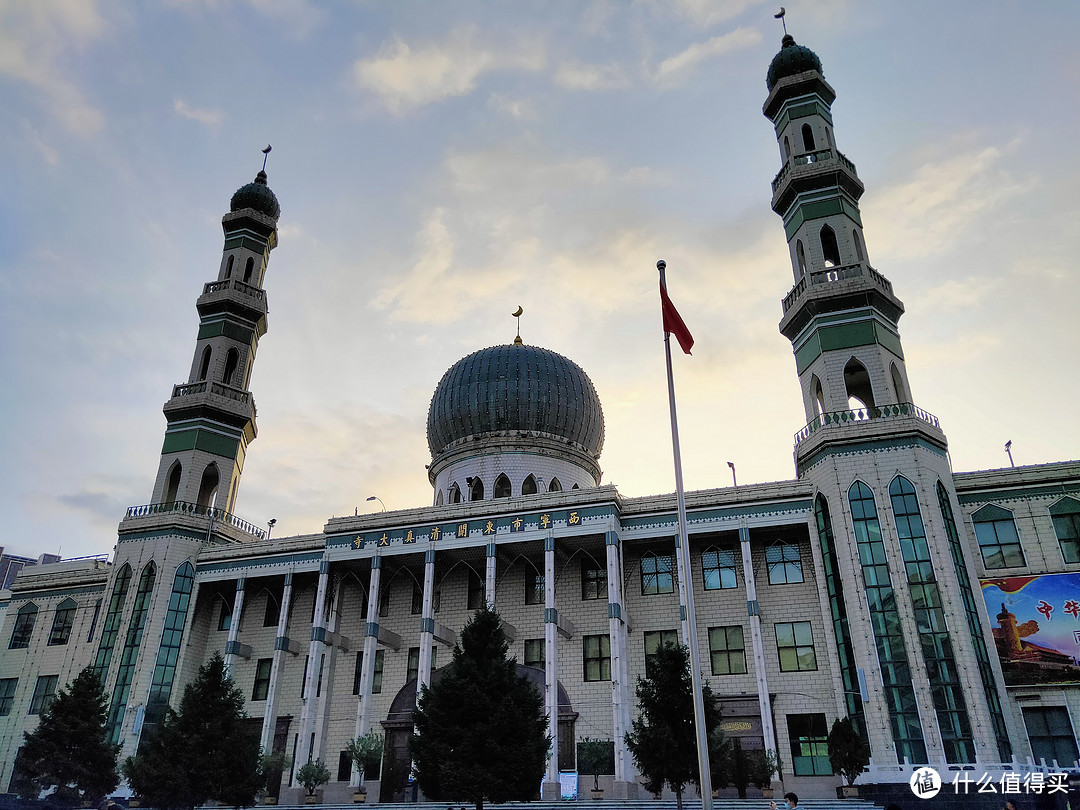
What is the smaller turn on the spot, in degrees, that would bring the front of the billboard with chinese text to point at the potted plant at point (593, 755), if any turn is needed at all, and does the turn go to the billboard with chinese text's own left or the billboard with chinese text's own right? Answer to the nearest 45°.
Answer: approximately 90° to the billboard with chinese text's own right

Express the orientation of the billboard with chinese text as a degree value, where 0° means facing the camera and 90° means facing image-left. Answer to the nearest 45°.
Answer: approximately 0°

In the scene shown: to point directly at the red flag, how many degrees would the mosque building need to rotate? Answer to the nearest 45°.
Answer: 0° — it already faces it

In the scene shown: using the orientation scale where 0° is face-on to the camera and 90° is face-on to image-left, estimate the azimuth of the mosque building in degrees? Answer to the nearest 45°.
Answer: approximately 0°
